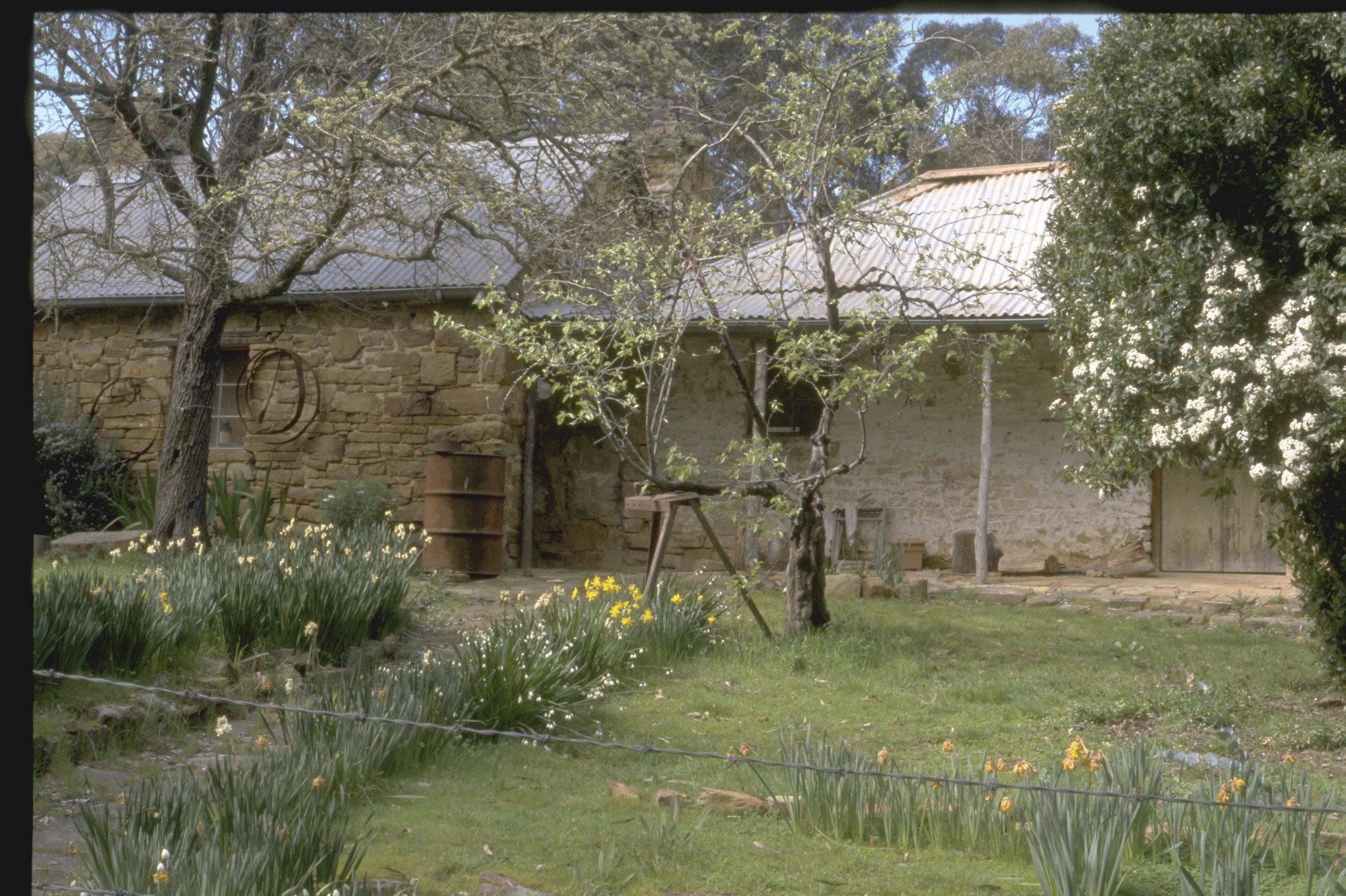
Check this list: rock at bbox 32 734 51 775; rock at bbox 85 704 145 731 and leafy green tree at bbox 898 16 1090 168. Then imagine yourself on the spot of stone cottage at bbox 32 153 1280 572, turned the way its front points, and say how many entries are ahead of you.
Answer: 2

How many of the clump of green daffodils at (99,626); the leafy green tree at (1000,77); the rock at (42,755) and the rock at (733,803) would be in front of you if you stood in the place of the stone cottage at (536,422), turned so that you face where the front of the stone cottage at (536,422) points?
3

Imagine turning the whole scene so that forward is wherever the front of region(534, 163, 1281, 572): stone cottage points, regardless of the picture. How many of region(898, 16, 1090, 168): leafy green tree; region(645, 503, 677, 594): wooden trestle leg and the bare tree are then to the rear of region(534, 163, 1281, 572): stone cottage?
1

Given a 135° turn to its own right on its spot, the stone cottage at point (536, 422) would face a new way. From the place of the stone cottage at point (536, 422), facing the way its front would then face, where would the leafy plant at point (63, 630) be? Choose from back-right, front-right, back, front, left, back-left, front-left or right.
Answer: back-left

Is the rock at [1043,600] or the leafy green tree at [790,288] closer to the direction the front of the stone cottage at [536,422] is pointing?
the leafy green tree

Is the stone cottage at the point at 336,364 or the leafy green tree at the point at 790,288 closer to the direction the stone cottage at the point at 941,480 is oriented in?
the leafy green tree

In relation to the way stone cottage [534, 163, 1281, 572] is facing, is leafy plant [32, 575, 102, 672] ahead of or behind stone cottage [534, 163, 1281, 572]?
ahead

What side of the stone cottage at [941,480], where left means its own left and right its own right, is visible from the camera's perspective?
front

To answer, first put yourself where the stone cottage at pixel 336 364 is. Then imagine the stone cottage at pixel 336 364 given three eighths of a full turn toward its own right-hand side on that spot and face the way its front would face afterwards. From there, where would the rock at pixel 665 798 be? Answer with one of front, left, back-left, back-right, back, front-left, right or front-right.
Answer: back-left

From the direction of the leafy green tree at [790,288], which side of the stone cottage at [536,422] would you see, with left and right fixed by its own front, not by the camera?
front

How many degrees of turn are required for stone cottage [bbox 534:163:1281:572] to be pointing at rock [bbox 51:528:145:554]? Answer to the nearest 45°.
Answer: approximately 45° to its right

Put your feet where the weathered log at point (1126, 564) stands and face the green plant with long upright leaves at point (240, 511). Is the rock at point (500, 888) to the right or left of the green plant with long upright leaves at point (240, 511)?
left

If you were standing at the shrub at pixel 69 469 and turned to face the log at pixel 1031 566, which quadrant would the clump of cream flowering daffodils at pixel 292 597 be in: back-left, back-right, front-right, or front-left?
front-right
